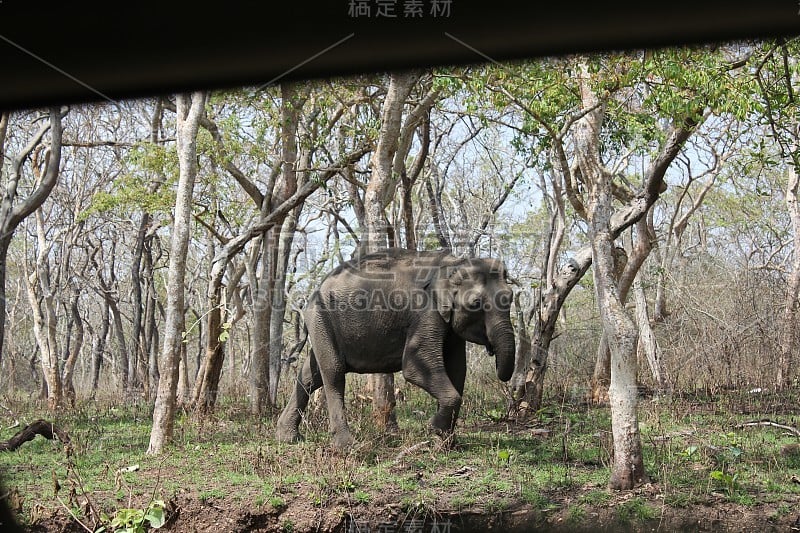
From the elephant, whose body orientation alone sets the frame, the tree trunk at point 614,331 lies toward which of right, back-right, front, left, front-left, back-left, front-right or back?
front-right

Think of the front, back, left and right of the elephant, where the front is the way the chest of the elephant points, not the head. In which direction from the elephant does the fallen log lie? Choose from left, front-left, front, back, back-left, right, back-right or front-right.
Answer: back

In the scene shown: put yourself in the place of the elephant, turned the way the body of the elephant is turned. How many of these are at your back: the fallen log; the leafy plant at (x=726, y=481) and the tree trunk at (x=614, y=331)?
1

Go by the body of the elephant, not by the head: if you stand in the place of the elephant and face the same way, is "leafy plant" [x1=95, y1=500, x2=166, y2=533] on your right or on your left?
on your right

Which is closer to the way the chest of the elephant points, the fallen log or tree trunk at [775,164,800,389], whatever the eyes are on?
the tree trunk

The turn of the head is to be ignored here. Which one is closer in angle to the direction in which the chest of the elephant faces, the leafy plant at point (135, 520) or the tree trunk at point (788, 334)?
the tree trunk

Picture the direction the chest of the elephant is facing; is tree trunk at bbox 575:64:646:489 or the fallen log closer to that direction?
the tree trunk

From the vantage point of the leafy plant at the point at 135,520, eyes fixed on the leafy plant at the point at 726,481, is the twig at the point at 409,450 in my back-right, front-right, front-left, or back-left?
front-left

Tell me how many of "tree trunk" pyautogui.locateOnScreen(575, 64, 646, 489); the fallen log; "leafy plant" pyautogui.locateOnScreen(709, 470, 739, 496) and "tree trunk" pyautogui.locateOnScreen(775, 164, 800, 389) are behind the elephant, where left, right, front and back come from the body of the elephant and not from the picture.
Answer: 1

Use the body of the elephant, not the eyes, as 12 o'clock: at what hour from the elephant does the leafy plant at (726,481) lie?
The leafy plant is roughly at 1 o'clock from the elephant.

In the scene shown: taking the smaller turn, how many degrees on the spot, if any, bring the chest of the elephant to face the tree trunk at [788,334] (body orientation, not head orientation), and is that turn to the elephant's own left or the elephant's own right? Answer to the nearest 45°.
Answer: approximately 45° to the elephant's own left

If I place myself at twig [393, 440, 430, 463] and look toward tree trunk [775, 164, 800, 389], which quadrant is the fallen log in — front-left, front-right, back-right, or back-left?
back-left

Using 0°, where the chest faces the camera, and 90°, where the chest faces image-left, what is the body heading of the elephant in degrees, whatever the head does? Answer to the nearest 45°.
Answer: approximately 270°

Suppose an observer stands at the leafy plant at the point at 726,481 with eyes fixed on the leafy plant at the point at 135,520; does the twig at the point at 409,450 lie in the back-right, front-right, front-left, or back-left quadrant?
front-right

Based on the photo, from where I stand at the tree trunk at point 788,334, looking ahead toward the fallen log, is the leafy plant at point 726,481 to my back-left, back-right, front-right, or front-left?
front-left

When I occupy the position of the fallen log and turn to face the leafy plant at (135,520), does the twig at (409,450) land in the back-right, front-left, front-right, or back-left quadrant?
front-left
